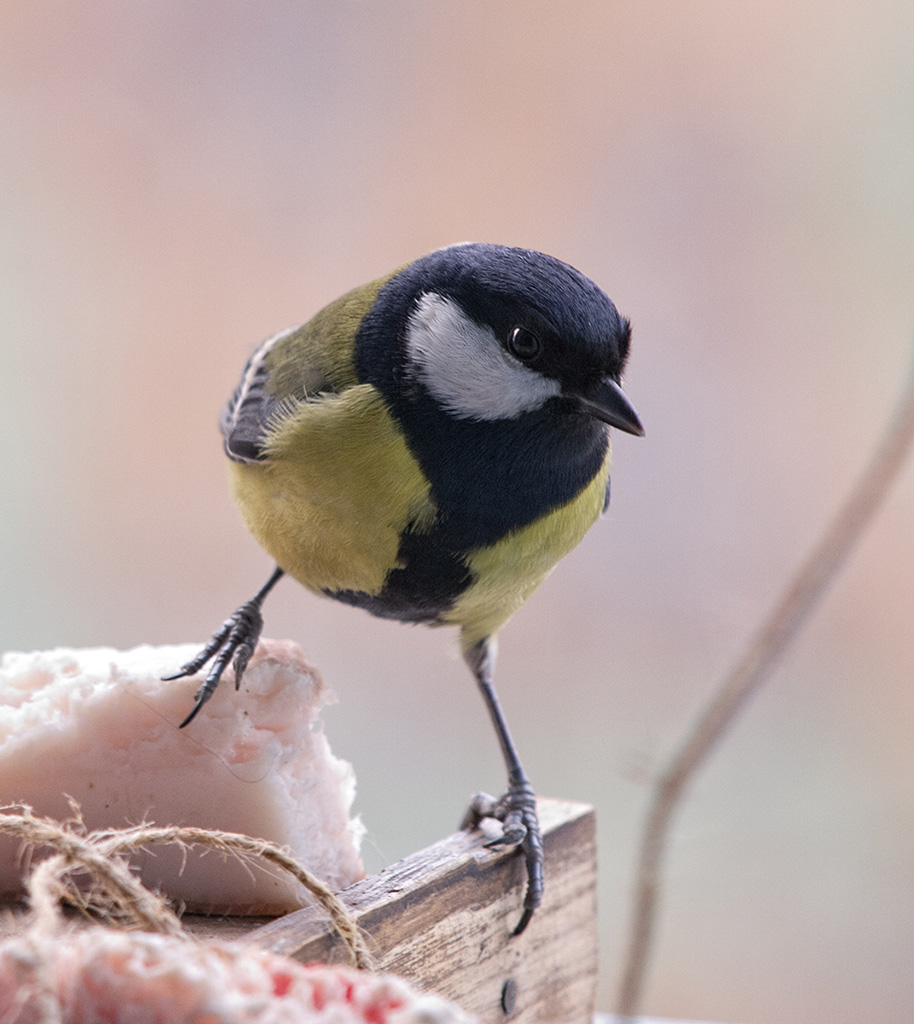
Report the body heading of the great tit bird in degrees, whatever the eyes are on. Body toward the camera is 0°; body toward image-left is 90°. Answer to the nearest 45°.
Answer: approximately 315°
